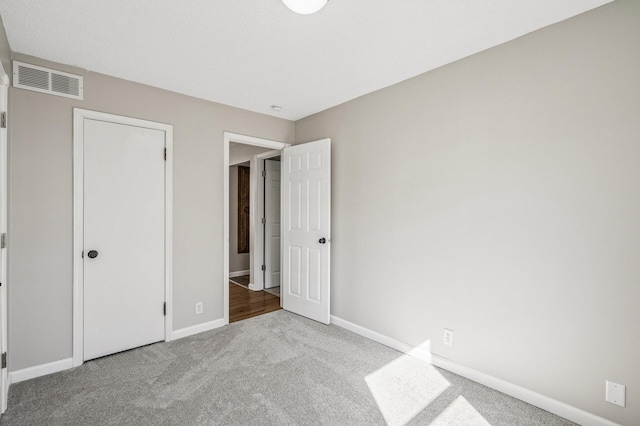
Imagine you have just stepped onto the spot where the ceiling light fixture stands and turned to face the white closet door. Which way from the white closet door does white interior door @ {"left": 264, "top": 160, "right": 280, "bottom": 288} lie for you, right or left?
right

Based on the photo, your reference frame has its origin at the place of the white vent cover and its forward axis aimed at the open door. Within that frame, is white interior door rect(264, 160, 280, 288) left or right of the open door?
left

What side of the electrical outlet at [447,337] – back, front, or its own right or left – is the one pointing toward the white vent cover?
front

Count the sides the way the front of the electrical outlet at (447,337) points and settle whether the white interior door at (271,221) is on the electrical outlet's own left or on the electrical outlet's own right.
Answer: on the electrical outlet's own right

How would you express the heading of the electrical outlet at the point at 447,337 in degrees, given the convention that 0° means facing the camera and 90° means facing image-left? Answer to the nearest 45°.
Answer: approximately 45°

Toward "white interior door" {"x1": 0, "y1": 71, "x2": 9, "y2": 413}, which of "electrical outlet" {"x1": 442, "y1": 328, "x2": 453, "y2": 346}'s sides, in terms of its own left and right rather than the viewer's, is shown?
front
